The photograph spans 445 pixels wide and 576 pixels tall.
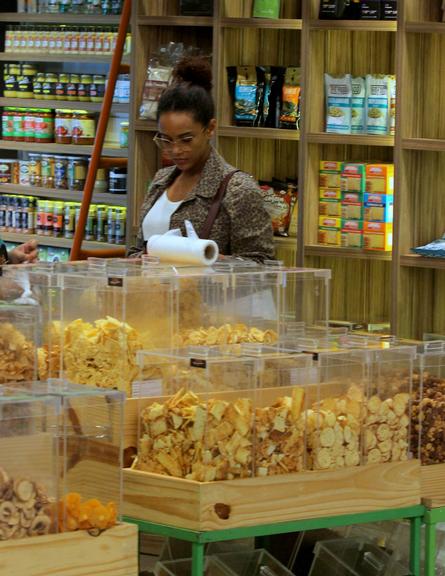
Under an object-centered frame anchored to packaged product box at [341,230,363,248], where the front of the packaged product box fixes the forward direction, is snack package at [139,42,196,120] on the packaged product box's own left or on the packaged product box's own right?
on the packaged product box's own right

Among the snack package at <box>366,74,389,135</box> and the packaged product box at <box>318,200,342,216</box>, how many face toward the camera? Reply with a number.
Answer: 2

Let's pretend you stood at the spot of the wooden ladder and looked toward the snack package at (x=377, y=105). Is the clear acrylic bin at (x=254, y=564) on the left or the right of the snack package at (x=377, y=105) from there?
right

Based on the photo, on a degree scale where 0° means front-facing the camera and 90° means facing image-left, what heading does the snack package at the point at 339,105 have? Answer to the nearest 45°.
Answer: approximately 0°

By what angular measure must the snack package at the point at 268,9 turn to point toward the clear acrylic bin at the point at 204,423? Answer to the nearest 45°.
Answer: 0° — it already faces it
